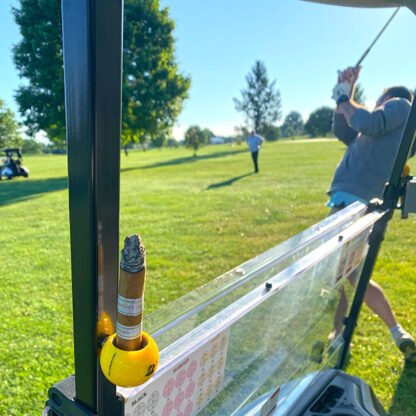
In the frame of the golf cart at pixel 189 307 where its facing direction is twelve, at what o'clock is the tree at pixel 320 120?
The tree is roughly at 2 o'clock from the golf cart.

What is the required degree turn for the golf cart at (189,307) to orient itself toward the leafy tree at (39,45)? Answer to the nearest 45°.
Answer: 0° — it already faces it

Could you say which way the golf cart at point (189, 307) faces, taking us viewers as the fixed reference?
facing away from the viewer and to the left of the viewer

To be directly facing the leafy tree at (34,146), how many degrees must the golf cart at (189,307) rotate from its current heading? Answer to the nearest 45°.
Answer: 0° — it already faces it

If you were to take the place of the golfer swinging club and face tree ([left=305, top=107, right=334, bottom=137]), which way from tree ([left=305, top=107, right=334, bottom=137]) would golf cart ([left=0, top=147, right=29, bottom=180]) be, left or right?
left

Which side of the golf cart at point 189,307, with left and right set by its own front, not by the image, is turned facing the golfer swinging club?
right

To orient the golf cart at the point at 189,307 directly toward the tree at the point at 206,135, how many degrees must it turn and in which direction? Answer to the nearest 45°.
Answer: approximately 45° to its right

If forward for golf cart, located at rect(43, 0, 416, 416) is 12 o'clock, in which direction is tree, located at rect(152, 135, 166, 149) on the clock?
The tree is roughly at 1 o'clock from the golf cart.

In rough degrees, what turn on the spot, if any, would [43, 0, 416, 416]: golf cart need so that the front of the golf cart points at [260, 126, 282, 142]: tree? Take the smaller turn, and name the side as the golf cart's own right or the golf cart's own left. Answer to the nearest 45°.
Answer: approximately 45° to the golf cart's own right

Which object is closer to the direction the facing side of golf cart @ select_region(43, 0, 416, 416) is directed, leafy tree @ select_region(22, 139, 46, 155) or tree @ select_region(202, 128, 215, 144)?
the leafy tree

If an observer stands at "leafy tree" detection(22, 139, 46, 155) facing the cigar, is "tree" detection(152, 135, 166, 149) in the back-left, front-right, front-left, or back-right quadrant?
back-left
